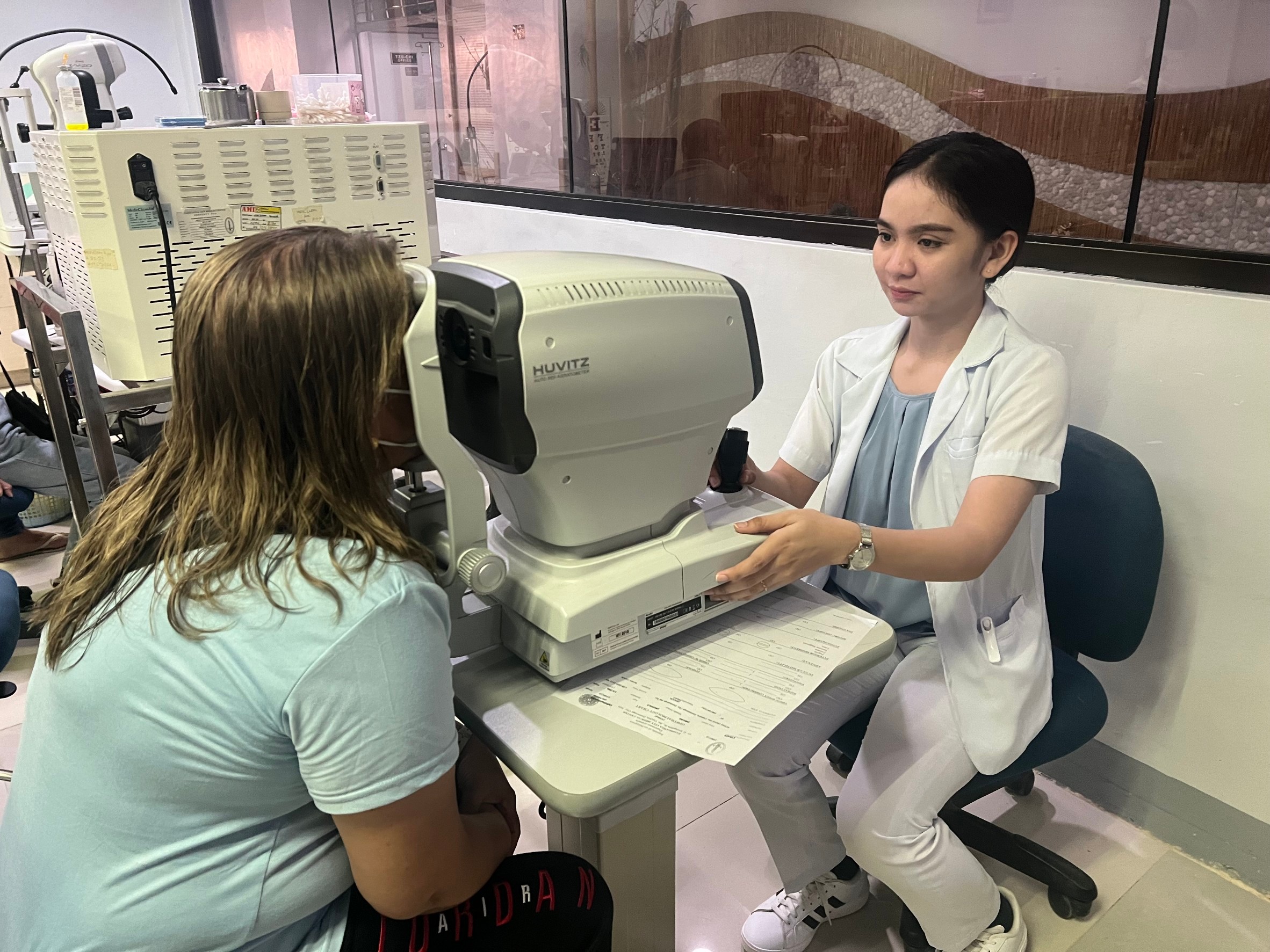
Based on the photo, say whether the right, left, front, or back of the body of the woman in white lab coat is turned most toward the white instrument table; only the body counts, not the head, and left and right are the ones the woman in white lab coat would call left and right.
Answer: front

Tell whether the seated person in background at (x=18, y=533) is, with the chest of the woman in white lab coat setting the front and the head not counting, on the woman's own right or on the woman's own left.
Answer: on the woman's own right
